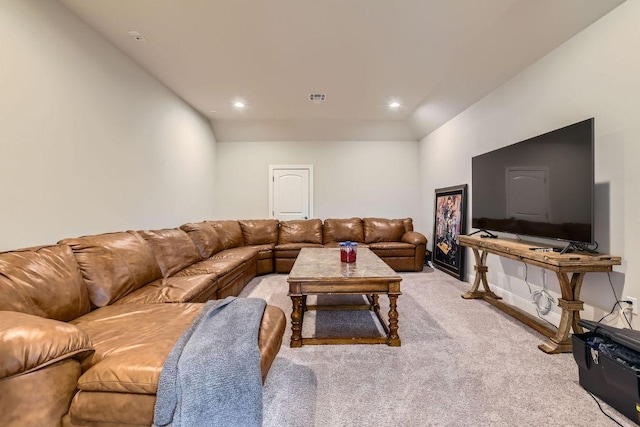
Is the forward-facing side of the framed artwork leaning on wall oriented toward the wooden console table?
no

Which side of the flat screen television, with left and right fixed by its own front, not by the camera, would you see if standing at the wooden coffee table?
front

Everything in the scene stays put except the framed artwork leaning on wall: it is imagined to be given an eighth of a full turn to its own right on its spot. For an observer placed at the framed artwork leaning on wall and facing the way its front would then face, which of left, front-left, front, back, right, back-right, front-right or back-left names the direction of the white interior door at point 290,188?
front

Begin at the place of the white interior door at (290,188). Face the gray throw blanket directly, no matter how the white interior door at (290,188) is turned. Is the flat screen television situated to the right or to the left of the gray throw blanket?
left

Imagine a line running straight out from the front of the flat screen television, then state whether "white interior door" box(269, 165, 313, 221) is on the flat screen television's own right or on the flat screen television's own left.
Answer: on the flat screen television's own right

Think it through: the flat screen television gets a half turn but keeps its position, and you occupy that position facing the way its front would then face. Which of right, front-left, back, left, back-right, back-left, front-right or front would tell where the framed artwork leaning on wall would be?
left

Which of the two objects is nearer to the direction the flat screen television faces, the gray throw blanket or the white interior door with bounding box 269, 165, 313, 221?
the gray throw blanket

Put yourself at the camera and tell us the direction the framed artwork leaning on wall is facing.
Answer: facing the viewer and to the left of the viewer

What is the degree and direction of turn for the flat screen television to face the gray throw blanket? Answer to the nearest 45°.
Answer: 0° — it already faces it

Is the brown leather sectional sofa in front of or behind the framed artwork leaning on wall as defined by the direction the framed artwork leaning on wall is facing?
in front

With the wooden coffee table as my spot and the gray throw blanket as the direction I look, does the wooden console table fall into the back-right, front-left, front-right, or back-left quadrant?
back-left

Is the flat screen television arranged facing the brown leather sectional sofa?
yes
